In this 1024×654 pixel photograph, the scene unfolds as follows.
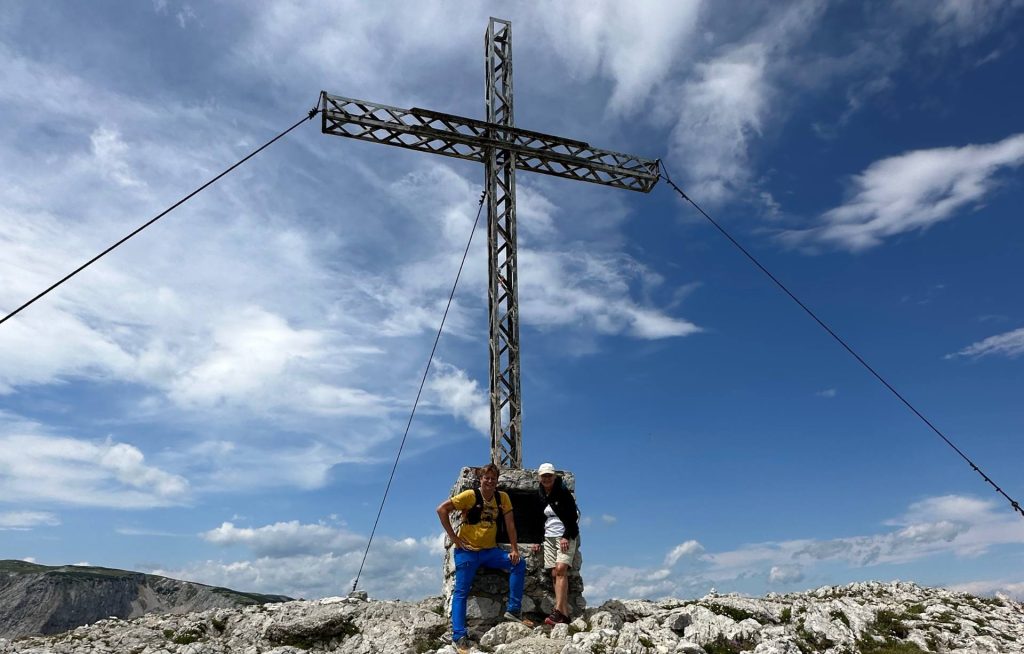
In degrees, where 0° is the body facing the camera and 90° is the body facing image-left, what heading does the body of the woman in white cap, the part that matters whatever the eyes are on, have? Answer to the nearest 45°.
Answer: approximately 45°
